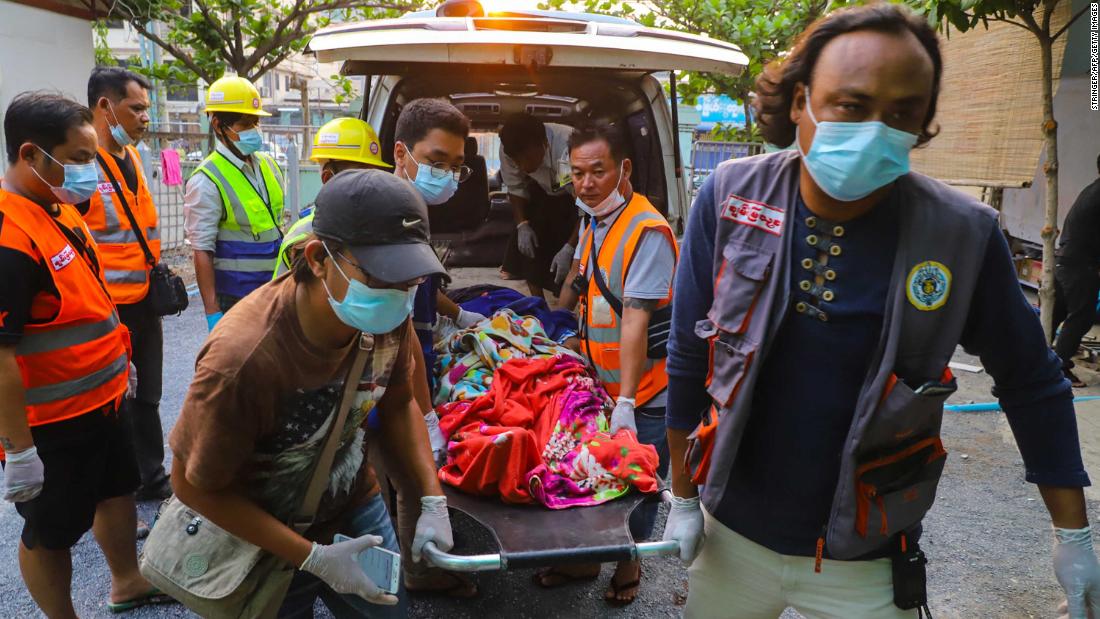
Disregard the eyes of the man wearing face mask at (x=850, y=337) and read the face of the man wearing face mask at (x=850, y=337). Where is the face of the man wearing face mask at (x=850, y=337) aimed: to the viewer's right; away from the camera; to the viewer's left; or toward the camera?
toward the camera

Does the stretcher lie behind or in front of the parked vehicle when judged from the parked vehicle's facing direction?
behind

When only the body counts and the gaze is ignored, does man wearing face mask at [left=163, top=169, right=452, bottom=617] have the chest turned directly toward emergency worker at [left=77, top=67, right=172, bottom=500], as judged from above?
no

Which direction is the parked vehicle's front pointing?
away from the camera

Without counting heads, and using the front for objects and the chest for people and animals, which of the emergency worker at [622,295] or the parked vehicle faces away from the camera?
the parked vehicle

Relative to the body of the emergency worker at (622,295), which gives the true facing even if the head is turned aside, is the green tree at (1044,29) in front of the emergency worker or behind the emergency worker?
behind

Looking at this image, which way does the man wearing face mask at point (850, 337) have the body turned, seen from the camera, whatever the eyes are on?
toward the camera

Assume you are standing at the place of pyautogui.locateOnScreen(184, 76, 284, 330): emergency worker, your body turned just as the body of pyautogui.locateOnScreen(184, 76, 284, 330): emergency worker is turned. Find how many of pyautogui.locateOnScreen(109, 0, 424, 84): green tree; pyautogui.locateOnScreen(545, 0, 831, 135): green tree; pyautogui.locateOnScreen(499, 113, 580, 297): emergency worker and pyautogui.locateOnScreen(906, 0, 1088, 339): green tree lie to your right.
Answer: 0

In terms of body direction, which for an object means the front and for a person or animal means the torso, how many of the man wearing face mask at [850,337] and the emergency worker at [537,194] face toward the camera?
2

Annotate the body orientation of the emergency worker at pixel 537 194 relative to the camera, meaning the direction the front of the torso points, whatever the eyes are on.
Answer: toward the camera

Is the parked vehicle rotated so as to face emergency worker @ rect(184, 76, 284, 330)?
no

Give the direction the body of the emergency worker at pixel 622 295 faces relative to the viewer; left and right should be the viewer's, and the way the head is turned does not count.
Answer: facing the viewer and to the left of the viewer

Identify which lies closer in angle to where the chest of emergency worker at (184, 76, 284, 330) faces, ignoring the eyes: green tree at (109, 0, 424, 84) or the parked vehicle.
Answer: the parked vehicle

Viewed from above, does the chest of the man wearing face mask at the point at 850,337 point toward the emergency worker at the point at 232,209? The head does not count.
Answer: no

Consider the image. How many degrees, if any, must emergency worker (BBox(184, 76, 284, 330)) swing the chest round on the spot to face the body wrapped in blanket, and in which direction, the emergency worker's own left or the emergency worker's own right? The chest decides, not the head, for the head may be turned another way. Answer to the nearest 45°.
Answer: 0° — they already face them

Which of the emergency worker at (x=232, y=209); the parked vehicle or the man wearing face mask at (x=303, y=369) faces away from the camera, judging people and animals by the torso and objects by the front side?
the parked vehicle

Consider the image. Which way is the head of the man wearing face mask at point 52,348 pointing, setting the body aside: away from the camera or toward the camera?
toward the camera

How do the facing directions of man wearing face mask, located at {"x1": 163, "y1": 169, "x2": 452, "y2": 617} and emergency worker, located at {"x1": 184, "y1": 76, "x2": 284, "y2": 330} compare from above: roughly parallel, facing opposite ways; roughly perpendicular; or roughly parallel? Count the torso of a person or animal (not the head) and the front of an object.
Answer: roughly parallel

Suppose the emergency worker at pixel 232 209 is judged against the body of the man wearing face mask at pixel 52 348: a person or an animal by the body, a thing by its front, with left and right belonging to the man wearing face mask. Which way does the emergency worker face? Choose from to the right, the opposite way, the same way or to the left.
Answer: the same way

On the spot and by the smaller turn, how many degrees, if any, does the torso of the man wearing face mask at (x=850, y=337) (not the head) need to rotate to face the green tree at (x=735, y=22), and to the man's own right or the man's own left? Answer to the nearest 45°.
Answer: approximately 180°
